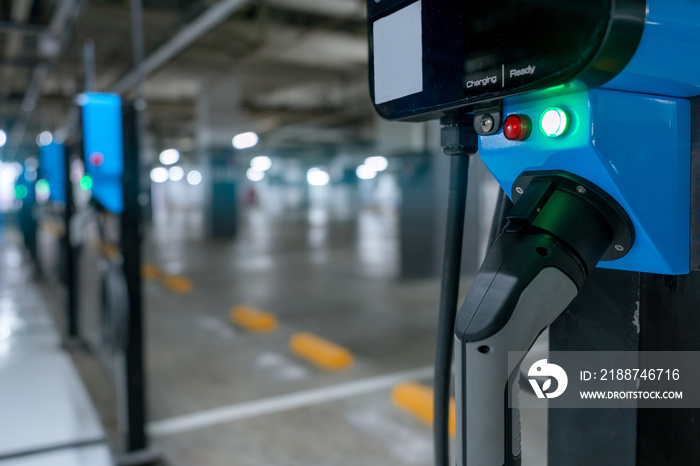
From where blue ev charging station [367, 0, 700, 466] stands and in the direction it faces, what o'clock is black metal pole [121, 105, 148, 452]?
The black metal pole is roughly at 3 o'clock from the blue ev charging station.

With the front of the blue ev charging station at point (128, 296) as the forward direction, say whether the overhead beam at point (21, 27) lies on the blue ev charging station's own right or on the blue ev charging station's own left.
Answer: on the blue ev charging station's own right

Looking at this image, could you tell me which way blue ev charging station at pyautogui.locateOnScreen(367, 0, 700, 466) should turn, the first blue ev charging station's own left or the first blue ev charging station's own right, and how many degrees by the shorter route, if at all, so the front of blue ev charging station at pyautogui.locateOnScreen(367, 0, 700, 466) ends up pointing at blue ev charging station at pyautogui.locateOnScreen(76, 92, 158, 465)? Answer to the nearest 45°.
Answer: approximately 90° to the first blue ev charging station's own right

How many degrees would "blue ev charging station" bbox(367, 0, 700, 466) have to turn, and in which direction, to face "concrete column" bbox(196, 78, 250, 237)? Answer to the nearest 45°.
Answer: approximately 90° to its right

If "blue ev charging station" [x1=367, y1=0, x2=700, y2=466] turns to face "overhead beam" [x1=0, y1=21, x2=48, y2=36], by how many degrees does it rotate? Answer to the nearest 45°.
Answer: approximately 90° to its right

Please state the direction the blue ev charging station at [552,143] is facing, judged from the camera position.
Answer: facing the viewer and to the left of the viewer

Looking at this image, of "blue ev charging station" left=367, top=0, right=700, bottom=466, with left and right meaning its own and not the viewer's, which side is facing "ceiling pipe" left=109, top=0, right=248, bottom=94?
right
